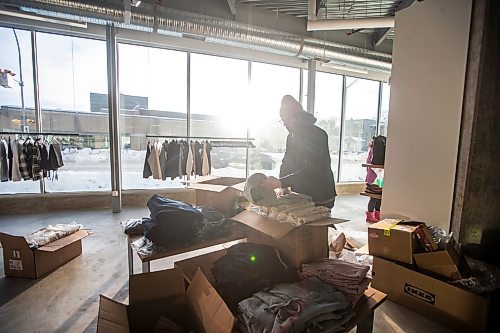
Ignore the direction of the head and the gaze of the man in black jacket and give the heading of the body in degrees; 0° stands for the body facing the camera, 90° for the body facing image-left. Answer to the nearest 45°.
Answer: approximately 90°

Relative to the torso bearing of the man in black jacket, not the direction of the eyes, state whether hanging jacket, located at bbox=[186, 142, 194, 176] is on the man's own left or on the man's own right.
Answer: on the man's own right

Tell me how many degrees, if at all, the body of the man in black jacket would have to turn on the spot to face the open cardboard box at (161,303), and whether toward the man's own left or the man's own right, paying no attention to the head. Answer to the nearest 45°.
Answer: approximately 45° to the man's own left

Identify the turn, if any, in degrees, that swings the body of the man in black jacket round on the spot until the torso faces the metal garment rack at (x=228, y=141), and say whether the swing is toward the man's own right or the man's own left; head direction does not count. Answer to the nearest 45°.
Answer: approximately 45° to the man's own right

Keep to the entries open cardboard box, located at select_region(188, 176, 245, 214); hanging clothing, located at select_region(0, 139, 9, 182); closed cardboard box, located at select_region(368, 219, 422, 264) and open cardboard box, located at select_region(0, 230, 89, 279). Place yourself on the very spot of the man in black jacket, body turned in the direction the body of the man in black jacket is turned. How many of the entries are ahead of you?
3

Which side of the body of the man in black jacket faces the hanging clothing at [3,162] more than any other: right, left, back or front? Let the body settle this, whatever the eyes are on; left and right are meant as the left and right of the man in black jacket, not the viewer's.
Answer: front

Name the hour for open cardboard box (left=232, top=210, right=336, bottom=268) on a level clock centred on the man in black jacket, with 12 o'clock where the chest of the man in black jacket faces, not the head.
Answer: The open cardboard box is roughly at 9 o'clock from the man in black jacket.

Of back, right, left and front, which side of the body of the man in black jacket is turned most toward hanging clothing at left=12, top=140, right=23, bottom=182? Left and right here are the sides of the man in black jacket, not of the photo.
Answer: front

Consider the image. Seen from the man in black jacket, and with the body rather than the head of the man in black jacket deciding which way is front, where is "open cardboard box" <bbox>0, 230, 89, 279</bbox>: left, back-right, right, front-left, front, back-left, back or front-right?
front

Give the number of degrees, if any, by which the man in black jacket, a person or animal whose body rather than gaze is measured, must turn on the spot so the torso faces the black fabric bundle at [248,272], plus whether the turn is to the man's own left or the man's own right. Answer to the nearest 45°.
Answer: approximately 90° to the man's own left

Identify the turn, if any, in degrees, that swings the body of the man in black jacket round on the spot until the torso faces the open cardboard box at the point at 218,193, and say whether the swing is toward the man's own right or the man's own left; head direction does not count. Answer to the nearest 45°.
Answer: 0° — they already face it

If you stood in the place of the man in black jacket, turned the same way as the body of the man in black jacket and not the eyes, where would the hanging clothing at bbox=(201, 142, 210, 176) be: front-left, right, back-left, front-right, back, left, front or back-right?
front-right

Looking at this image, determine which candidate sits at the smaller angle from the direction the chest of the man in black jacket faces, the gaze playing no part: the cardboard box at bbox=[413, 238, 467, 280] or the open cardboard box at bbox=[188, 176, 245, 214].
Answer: the open cardboard box

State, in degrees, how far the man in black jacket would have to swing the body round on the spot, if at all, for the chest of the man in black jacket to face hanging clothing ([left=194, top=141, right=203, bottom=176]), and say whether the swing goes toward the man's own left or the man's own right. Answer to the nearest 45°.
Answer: approximately 45° to the man's own right
